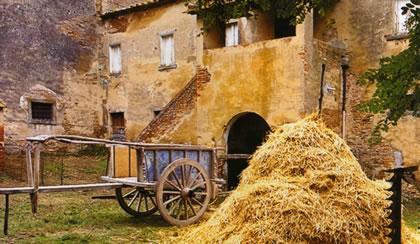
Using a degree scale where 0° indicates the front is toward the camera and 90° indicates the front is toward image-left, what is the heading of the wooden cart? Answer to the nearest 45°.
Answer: approximately 45°

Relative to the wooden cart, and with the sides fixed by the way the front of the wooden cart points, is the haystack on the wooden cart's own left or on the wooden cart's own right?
on the wooden cart's own left
